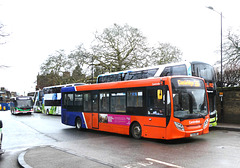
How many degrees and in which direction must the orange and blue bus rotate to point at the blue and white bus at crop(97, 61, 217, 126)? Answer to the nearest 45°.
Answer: approximately 90° to its left

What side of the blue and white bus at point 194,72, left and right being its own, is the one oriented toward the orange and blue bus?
right

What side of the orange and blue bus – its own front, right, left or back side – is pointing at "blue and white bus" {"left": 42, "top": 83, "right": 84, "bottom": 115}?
back

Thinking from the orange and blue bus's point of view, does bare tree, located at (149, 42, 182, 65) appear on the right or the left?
on its left

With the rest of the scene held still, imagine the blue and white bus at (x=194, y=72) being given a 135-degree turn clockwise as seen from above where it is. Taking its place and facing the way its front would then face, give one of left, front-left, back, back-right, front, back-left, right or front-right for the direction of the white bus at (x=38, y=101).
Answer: front-right

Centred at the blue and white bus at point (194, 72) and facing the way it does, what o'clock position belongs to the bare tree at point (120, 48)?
The bare tree is roughly at 7 o'clock from the blue and white bus.

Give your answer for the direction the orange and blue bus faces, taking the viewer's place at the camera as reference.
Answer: facing the viewer and to the right of the viewer

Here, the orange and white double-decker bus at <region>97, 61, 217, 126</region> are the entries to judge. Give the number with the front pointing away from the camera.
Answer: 0

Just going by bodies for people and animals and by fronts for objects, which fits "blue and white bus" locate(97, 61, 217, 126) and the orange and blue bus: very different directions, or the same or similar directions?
same or similar directions

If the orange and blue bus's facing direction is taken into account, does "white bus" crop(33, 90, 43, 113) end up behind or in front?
behind

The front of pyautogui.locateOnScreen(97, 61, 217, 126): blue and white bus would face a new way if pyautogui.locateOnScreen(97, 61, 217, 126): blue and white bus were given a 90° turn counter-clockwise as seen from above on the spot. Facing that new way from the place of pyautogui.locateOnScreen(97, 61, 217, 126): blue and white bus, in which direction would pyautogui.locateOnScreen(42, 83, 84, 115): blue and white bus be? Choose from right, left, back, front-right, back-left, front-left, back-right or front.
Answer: left
